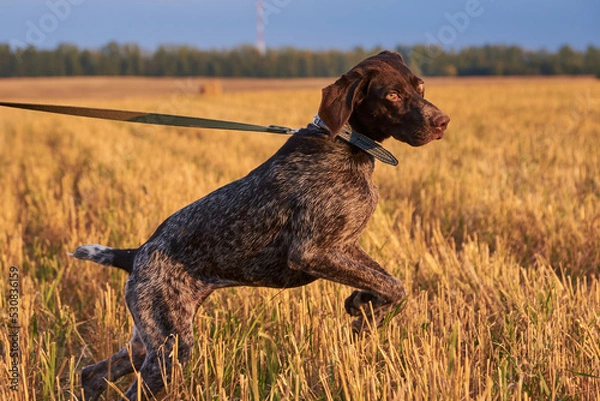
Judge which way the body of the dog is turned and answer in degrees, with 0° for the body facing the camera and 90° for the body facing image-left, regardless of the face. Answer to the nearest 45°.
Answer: approximately 270°
